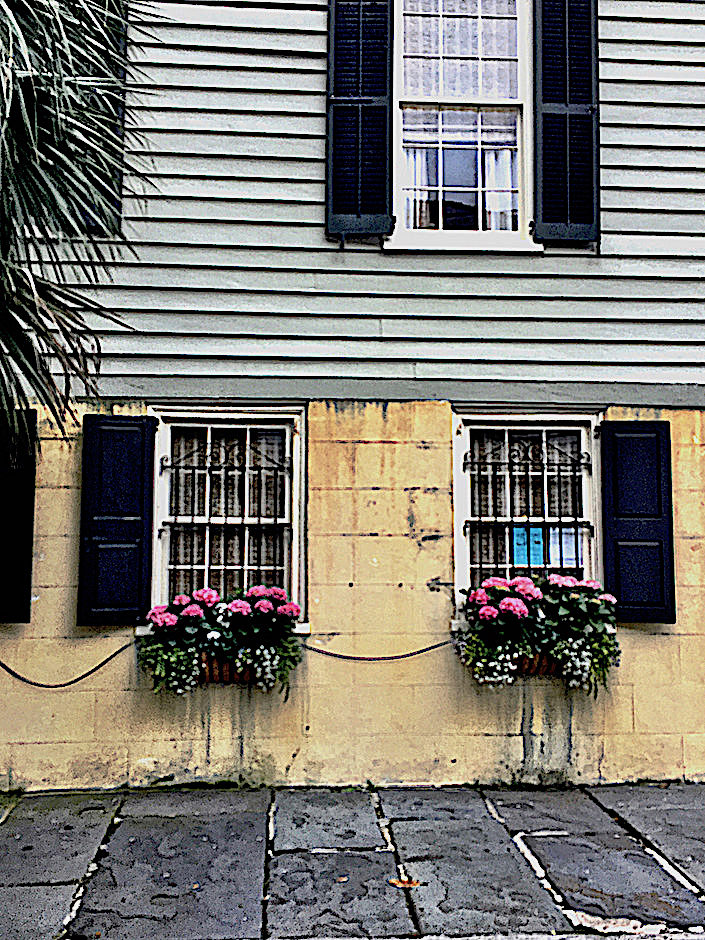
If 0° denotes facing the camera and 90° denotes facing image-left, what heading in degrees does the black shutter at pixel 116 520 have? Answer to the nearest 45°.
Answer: approximately 0°

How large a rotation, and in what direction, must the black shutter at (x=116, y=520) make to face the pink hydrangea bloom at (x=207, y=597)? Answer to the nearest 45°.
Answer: approximately 90° to its left

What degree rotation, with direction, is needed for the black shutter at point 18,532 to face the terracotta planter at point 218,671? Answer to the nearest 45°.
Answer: approximately 90° to its left

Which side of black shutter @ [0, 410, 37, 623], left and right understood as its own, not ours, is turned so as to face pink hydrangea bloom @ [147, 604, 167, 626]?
left

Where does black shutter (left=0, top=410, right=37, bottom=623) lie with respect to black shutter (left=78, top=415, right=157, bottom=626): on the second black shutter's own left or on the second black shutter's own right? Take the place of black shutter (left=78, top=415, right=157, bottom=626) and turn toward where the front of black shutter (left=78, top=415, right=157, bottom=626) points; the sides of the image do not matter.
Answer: on the second black shutter's own right

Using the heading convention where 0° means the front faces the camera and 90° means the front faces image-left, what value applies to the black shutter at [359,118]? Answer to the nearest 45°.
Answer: approximately 0°

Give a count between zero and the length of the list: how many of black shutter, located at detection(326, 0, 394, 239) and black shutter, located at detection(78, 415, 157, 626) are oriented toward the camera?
2

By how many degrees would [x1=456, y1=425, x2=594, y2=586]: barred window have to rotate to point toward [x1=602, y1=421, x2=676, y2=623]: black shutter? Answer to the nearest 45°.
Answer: approximately 90° to its left
